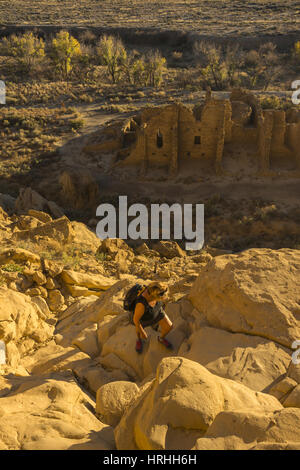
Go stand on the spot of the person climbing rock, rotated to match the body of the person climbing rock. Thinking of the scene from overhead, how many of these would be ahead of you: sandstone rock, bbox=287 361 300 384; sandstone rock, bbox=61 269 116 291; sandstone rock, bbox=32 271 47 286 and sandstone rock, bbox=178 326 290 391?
2

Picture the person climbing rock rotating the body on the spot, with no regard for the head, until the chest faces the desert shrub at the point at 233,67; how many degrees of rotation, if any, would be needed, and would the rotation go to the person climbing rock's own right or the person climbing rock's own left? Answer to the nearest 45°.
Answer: approximately 135° to the person climbing rock's own left

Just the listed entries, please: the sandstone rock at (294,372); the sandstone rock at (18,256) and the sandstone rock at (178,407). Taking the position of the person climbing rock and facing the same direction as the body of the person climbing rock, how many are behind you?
1

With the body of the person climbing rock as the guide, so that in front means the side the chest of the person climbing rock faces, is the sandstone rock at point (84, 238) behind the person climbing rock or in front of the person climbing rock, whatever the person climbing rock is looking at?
behind

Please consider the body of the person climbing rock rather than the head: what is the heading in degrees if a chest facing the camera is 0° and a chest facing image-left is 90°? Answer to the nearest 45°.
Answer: approximately 315°

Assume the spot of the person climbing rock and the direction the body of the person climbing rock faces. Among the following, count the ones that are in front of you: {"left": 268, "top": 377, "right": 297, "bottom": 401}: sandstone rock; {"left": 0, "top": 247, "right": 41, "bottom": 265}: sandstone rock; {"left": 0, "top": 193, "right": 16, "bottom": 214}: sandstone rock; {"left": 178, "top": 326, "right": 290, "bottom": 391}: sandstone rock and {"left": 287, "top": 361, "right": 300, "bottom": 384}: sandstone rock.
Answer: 3

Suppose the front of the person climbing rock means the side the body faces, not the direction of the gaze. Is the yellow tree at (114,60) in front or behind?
behind

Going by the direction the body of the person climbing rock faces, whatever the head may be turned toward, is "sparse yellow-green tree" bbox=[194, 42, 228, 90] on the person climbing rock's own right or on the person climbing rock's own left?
on the person climbing rock's own left

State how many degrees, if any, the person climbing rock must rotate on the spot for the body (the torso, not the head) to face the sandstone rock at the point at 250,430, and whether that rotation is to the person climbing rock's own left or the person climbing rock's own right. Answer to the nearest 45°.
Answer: approximately 45° to the person climbing rock's own right

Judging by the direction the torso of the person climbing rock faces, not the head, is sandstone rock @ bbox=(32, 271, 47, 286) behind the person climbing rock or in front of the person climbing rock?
behind

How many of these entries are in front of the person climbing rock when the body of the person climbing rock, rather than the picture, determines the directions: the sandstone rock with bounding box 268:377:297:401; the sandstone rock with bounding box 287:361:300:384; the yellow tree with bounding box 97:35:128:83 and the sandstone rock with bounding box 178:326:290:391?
3

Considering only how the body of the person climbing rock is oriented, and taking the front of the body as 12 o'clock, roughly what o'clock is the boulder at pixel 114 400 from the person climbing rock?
The boulder is roughly at 2 o'clock from the person climbing rock.

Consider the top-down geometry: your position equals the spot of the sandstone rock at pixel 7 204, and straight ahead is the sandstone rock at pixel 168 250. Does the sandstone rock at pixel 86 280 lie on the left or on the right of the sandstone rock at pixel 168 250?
right
